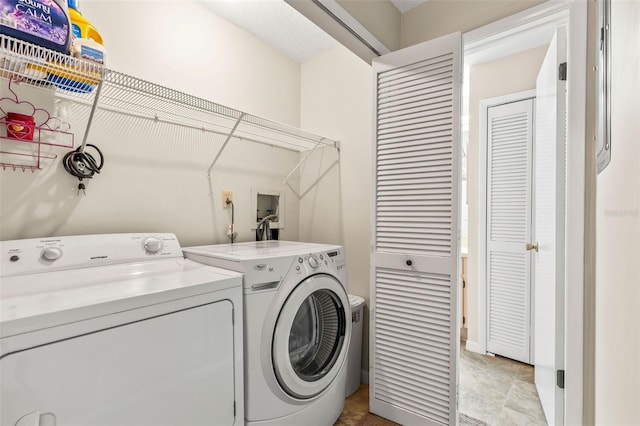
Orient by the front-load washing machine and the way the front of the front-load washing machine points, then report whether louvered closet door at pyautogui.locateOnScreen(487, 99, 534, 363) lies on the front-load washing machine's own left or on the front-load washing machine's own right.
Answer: on the front-load washing machine's own left

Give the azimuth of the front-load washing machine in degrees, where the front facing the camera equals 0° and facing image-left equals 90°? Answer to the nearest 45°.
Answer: approximately 315°

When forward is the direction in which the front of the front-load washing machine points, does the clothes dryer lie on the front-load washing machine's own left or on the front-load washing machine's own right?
on the front-load washing machine's own right

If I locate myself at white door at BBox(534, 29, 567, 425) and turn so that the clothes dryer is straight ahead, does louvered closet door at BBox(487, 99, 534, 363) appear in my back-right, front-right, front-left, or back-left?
back-right

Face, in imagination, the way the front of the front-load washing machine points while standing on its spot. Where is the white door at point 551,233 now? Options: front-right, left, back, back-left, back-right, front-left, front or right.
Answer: front-left
